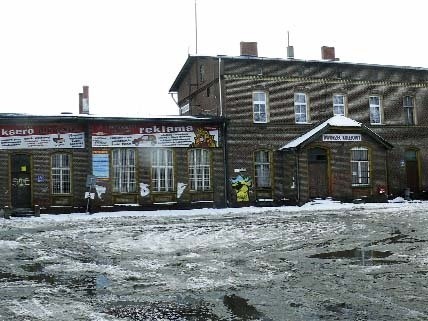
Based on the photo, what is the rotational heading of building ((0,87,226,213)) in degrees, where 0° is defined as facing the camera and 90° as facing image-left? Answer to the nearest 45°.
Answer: approximately 0°

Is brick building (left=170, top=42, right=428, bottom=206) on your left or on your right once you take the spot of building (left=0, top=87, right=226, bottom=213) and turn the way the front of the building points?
on your left
